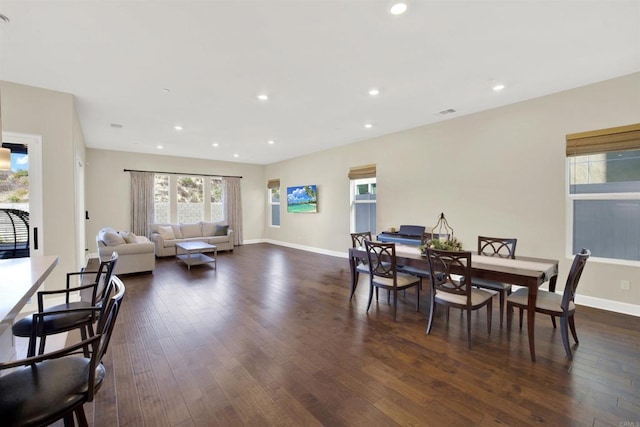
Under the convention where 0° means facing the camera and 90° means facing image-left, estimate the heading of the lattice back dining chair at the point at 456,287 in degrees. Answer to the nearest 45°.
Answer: approximately 225°

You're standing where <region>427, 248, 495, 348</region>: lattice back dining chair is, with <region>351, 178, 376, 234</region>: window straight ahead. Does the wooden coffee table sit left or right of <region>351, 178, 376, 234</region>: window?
left

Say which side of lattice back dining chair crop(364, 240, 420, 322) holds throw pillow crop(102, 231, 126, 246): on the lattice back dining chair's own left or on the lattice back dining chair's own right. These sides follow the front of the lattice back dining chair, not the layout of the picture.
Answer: on the lattice back dining chair's own left

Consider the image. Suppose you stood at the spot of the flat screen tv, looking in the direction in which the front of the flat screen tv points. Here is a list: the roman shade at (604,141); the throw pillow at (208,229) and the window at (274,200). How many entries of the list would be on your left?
1

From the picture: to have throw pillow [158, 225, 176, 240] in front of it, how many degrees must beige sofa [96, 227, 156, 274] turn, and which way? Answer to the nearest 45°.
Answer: approximately 45° to its left

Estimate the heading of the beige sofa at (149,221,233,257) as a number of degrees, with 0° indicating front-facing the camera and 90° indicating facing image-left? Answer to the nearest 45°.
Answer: approximately 0°

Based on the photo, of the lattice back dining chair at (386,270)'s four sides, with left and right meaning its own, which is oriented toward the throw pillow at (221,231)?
left

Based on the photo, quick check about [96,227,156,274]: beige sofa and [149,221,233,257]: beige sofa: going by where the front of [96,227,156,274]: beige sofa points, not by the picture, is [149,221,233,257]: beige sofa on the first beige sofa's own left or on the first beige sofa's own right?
on the first beige sofa's own left

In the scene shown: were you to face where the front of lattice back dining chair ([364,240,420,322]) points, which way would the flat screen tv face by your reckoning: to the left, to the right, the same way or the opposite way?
the opposite way

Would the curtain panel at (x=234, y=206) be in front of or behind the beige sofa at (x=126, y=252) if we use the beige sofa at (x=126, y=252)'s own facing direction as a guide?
in front

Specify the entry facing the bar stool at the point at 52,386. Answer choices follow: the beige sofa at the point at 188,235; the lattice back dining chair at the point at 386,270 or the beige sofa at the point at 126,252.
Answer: the beige sofa at the point at 188,235

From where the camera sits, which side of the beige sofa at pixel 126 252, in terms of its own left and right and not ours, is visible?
right

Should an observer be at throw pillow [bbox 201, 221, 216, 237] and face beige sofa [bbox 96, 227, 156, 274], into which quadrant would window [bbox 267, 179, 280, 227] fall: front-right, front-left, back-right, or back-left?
back-left

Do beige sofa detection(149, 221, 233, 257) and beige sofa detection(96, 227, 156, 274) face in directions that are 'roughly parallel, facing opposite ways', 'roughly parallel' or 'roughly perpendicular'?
roughly perpendicular

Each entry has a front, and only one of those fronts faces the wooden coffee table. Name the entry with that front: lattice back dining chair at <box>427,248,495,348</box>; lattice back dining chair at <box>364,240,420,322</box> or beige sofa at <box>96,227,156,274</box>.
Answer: the beige sofa
